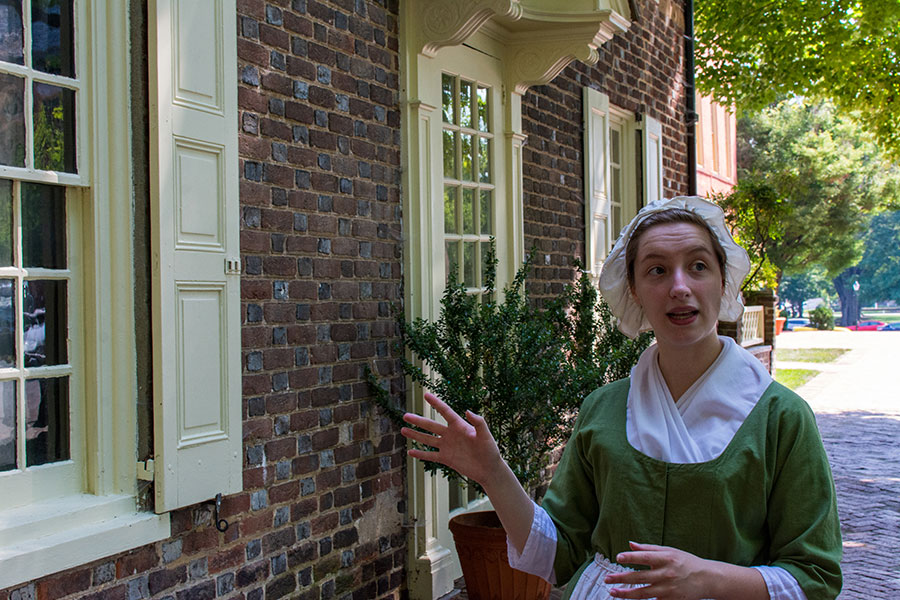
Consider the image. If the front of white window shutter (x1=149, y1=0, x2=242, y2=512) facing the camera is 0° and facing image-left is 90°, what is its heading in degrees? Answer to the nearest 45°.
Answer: approximately 315°

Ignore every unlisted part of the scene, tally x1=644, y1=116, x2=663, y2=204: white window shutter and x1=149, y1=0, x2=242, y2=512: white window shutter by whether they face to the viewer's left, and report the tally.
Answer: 0

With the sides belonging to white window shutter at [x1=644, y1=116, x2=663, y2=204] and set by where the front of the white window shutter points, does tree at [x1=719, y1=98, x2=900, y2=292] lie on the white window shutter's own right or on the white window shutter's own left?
on the white window shutter's own left

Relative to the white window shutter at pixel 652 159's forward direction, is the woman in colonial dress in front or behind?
in front

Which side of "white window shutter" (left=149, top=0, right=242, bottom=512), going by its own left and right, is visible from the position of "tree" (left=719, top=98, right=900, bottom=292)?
left

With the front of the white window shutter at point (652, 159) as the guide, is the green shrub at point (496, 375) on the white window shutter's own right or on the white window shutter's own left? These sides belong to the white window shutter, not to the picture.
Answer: on the white window shutter's own right

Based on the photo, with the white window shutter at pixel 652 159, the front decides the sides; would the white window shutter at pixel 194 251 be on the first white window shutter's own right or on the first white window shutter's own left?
on the first white window shutter's own right

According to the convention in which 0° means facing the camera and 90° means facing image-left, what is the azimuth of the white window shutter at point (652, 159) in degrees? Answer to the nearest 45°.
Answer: approximately 315°

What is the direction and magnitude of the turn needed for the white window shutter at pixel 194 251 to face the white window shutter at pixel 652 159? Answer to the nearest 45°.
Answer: approximately 90° to its left
